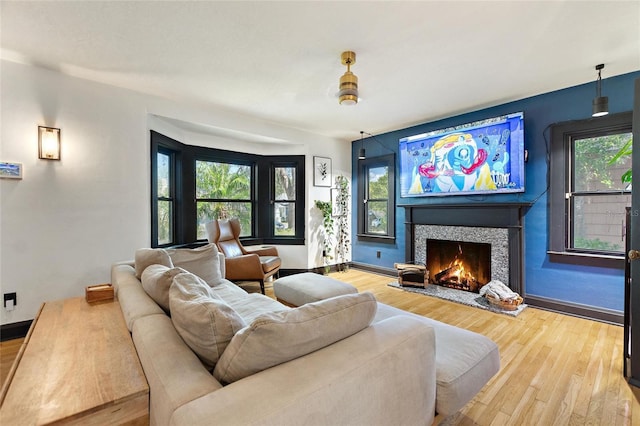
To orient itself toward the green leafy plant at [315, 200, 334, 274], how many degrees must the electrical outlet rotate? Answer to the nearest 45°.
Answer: approximately 90° to its left

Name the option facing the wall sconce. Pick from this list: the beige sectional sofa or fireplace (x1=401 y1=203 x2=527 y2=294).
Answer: the fireplace

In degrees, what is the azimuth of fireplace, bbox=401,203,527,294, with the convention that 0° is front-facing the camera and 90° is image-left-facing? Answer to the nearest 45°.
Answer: approximately 45°

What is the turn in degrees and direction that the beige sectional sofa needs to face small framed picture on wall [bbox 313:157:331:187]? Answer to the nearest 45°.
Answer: approximately 45° to its left

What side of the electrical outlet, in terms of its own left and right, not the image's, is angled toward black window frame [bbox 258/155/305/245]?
left

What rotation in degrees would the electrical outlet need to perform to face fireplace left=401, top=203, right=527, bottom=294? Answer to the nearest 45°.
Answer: approximately 45° to its left

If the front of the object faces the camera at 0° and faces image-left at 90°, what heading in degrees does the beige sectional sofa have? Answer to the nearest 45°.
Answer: approximately 225°

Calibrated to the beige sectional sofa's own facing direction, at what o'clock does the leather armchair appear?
The leather armchair is roughly at 10 o'clock from the beige sectional sofa.

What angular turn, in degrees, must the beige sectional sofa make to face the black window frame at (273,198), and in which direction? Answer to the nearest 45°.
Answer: approximately 45° to its left

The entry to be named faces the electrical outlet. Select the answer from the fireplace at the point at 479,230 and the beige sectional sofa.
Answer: the fireplace
